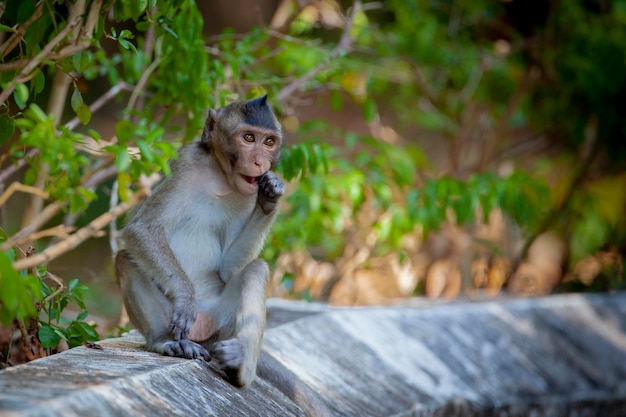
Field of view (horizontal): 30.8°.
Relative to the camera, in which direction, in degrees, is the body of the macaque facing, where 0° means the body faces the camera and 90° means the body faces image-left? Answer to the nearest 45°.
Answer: approximately 315°

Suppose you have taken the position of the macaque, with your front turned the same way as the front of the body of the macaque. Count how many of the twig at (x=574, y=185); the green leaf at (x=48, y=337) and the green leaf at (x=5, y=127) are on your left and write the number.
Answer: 1

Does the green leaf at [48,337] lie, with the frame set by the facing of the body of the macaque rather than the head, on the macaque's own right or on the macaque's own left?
on the macaque's own right

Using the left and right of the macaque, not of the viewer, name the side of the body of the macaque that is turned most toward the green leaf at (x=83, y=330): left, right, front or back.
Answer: right

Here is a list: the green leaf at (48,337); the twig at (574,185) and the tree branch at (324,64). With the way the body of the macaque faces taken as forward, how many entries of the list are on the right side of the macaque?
1
